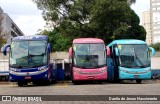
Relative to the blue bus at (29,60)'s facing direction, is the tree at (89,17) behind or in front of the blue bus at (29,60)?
behind

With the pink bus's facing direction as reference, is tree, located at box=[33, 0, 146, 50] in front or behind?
behind

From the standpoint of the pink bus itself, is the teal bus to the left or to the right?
on its left

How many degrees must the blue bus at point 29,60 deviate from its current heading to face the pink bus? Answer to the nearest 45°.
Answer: approximately 90° to its left

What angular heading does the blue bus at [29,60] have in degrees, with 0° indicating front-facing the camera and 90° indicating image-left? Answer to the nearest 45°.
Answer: approximately 0°

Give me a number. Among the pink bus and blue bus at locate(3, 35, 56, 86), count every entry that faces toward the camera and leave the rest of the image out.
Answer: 2
